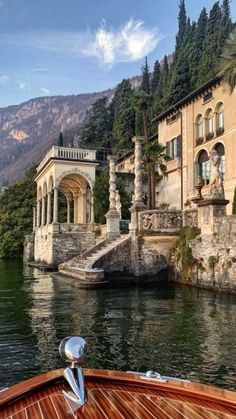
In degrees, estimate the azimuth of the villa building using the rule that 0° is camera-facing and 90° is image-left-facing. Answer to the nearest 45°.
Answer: approximately 45°

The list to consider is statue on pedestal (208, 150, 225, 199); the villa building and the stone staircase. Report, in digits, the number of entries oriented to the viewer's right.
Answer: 0

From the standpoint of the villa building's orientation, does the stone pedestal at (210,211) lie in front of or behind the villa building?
in front

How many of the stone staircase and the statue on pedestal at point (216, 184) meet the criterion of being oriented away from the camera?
0

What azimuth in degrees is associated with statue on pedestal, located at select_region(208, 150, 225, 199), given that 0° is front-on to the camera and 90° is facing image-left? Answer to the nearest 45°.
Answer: approximately 45°

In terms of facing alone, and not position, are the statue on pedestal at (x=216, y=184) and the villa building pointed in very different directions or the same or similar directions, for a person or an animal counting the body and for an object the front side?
same or similar directions

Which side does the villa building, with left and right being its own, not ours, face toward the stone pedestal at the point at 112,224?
front

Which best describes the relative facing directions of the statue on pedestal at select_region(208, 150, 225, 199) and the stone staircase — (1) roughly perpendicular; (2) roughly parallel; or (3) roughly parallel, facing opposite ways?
roughly parallel

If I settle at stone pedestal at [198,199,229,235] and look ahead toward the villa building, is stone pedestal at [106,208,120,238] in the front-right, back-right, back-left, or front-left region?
front-left

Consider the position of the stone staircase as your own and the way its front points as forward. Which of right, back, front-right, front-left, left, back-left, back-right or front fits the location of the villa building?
back

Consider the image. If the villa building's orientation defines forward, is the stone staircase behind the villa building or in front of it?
in front
